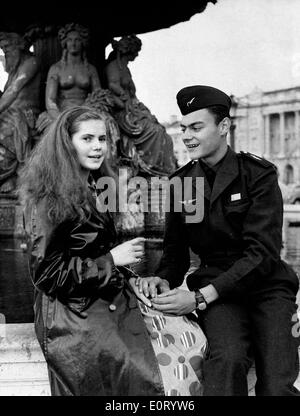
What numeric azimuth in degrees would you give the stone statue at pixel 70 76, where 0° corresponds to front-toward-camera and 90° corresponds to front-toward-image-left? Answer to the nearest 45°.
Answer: approximately 0°

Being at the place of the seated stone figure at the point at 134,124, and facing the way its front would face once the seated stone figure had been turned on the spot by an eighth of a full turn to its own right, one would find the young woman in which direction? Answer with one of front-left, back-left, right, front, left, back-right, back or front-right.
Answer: front

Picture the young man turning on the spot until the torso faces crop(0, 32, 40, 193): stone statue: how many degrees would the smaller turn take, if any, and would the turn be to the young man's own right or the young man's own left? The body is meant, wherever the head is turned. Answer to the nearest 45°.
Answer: approximately 90° to the young man's own right

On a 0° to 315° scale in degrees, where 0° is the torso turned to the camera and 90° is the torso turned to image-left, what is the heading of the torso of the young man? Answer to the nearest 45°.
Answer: approximately 45°

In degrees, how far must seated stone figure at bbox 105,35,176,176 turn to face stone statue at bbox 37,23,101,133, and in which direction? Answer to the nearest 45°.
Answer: approximately 135° to its right

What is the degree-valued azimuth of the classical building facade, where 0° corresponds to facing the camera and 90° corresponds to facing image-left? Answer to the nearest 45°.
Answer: approximately 45°

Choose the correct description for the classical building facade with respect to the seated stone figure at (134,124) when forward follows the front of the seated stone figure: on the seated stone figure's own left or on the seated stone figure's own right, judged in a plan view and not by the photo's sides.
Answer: on the seated stone figure's own left

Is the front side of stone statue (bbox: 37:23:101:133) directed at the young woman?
yes

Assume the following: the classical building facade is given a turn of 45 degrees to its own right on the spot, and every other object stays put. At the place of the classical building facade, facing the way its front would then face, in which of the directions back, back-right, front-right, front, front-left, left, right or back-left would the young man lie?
left

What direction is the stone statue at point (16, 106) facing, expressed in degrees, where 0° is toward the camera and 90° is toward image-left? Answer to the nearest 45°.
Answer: approximately 45°

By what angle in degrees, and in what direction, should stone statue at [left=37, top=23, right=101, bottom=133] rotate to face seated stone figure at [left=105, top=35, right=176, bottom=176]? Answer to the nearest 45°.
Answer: approximately 90° to its left
